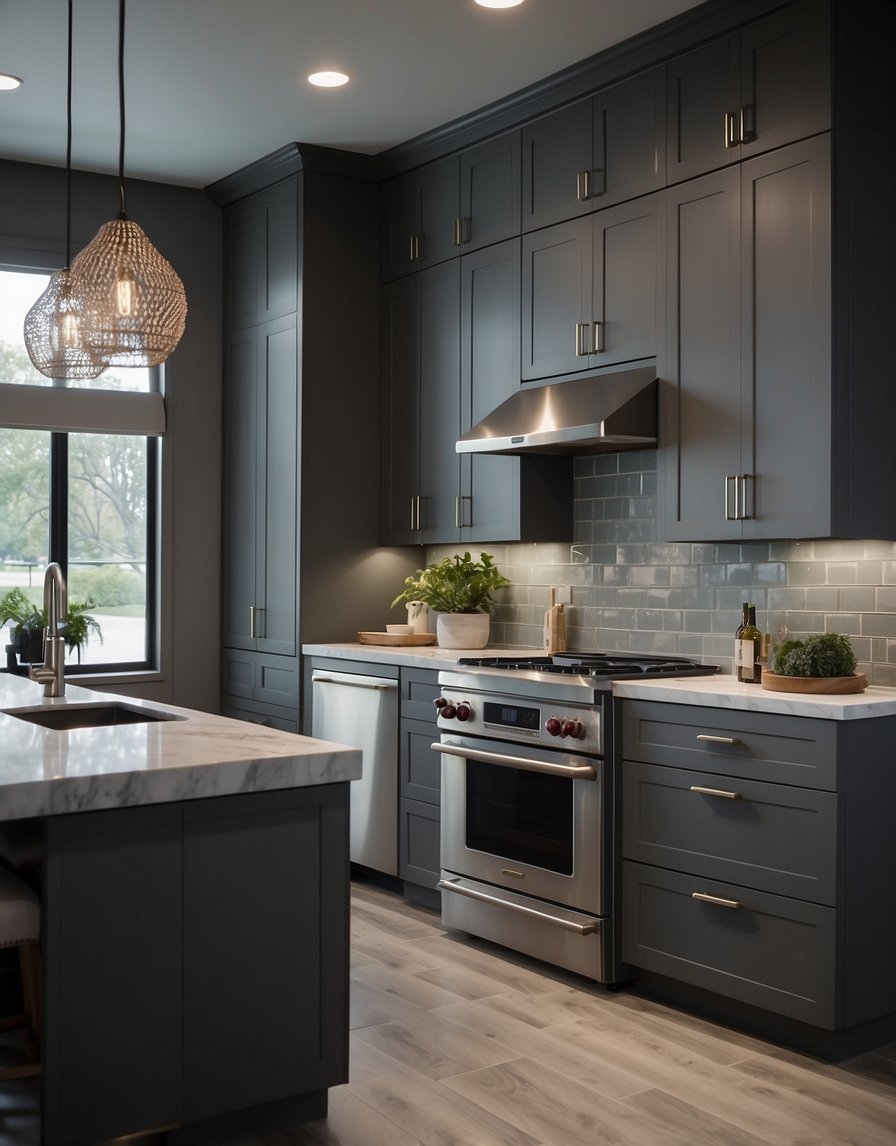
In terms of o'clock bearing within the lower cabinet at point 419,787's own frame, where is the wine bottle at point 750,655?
The wine bottle is roughly at 9 o'clock from the lower cabinet.

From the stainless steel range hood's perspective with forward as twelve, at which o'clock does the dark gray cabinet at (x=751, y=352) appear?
The dark gray cabinet is roughly at 9 o'clock from the stainless steel range hood.

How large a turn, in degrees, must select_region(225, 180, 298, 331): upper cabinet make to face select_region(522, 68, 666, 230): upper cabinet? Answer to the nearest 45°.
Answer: approximately 90° to its left

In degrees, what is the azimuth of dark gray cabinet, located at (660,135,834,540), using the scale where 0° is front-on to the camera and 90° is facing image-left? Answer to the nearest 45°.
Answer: approximately 45°

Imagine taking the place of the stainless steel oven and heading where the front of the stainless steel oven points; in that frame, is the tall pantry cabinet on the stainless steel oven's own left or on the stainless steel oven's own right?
on the stainless steel oven's own right

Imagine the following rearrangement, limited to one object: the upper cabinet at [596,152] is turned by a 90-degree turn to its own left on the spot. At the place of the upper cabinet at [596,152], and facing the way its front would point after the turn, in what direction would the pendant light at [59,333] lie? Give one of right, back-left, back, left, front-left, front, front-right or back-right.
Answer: right

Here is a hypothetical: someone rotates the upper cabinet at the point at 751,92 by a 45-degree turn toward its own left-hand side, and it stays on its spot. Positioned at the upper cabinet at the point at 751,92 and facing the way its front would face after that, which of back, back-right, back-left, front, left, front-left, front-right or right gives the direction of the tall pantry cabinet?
back-right

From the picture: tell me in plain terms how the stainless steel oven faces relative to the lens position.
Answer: facing the viewer and to the left of the viewer

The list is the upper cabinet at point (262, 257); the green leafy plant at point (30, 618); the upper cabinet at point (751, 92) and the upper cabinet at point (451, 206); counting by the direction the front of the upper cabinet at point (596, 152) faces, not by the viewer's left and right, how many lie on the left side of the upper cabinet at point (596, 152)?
1

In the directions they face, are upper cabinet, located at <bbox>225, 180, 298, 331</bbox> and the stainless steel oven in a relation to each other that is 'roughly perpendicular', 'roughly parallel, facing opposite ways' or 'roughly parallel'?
roughly parallel

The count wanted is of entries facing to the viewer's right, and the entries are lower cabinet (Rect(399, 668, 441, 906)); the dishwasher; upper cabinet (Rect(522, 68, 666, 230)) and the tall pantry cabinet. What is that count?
0

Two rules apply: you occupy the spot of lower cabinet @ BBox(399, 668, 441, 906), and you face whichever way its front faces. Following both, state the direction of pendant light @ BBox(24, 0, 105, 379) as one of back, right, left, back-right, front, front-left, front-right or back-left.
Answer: front
